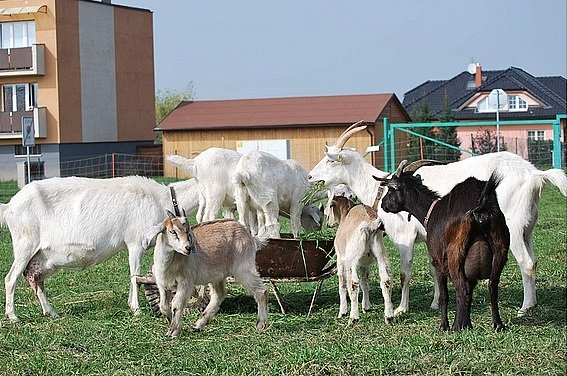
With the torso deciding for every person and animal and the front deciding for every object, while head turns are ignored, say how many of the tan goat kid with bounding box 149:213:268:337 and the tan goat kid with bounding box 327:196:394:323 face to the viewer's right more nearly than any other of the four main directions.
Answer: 0

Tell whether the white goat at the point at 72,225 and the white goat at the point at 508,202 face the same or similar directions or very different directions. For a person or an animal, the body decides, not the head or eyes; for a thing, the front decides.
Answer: very different directions

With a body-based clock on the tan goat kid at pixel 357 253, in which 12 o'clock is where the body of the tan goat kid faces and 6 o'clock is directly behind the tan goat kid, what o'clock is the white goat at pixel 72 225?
The white goat is roughly at 9 o'clock from the tan goat kid.

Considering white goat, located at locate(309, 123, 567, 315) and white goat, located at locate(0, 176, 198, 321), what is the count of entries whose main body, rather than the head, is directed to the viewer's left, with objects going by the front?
1

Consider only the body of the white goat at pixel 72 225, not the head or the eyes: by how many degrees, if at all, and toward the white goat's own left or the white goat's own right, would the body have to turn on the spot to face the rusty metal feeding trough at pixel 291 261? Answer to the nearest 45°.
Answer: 0° — it already faces it

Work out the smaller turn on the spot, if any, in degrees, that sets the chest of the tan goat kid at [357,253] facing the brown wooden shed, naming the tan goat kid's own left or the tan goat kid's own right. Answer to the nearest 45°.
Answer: approximately 45° to the tan goat kid's own right

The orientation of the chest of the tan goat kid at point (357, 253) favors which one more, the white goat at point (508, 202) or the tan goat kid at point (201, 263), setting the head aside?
the tan goat kid

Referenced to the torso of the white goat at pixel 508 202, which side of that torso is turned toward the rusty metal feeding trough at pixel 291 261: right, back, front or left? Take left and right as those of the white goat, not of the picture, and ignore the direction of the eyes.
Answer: front

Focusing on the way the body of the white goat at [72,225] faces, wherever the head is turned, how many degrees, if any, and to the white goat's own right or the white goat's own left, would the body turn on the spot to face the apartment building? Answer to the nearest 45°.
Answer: approximately 90° to the white goat's own left

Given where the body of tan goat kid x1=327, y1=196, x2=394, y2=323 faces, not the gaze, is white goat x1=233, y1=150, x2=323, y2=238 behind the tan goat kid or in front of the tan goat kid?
in front

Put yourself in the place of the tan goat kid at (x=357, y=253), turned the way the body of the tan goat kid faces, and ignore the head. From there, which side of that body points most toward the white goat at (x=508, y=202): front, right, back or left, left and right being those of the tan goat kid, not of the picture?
right

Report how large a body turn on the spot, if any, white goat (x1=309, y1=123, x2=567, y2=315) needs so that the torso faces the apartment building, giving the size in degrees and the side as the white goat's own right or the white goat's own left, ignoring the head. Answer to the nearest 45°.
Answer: approximately 45° to the white goat's own right

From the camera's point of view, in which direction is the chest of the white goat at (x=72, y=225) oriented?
to the viewer's right

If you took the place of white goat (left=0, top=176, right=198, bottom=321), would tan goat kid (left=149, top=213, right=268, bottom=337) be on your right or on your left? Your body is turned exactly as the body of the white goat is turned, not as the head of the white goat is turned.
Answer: on your right

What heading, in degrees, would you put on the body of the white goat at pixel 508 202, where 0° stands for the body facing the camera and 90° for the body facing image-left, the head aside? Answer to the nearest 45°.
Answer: approximately 90°
